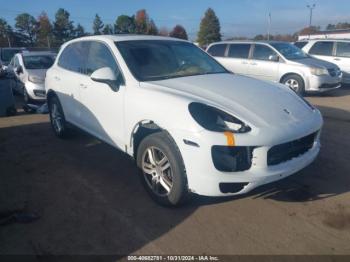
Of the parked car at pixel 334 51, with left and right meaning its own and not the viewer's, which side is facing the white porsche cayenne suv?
right

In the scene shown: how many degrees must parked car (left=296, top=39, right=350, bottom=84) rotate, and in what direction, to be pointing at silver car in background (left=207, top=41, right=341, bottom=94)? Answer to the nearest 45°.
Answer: approximately 135° to its right

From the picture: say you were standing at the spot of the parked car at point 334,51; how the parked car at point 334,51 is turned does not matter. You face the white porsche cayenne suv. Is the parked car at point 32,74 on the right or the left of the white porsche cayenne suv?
right

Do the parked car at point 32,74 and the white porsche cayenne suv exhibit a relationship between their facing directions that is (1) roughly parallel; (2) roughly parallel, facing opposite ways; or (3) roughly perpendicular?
roughly parallel

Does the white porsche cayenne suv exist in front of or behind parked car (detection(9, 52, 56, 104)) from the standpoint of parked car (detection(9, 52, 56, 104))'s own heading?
in front

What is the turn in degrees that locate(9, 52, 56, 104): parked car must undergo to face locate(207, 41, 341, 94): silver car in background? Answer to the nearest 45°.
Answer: approximately 45° to its left

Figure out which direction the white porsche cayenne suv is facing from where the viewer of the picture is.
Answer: facing the viewer and to the right of the viewer

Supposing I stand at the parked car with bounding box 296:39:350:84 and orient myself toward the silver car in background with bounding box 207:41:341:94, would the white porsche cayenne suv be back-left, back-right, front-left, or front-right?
front-left

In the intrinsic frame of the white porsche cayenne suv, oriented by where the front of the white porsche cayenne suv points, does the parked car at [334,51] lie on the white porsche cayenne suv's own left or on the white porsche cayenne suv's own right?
on the white porsche cayenne suv's own left

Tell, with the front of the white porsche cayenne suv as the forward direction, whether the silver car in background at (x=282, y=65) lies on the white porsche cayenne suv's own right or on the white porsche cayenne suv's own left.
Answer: on the white porsche cayenne suv's own left

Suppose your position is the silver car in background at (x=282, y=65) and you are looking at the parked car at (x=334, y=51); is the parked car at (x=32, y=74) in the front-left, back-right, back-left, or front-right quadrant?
back-left

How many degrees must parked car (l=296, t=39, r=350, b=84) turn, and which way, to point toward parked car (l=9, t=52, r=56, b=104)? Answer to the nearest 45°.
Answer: approximately 135° to its right

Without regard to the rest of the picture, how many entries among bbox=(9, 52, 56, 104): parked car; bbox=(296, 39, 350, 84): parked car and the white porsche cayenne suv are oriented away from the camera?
0
